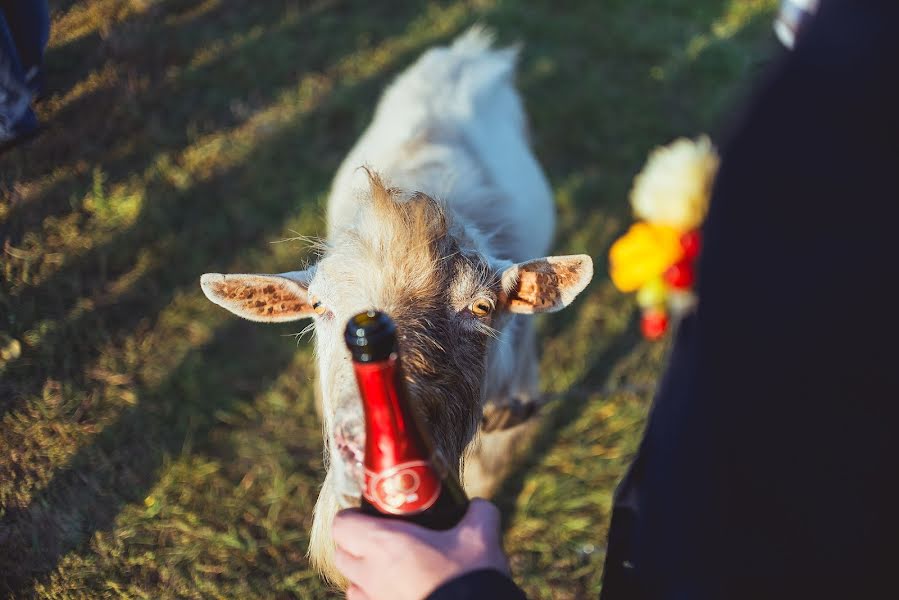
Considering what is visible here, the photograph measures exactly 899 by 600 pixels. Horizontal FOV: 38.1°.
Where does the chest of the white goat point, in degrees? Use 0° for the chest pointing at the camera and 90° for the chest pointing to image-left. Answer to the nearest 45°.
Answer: approximately 0°
